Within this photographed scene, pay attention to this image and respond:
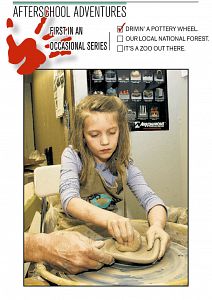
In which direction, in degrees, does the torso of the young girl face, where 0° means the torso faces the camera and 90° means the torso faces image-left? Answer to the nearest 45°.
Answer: approximately 315°
